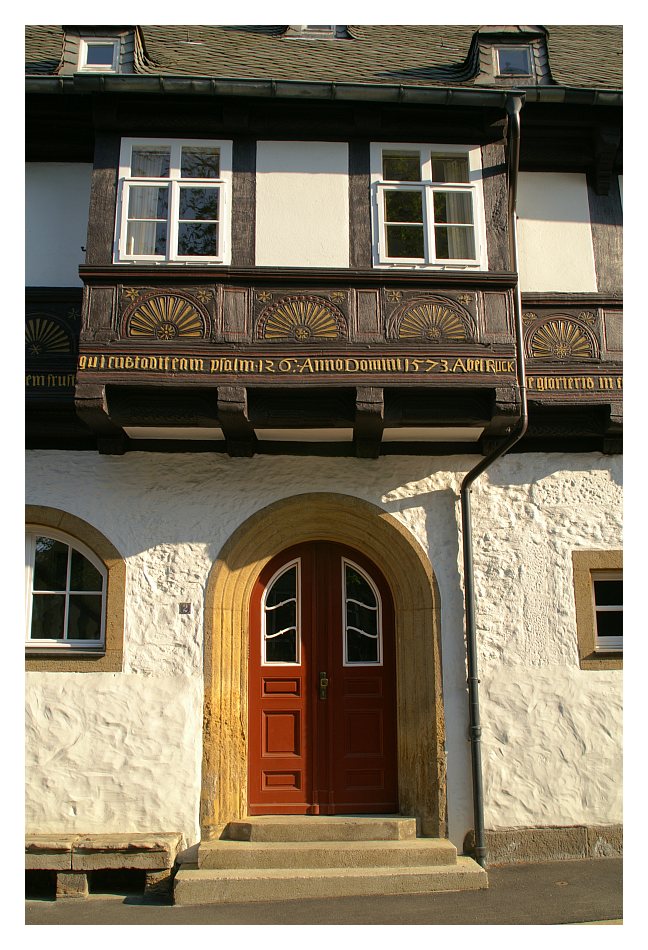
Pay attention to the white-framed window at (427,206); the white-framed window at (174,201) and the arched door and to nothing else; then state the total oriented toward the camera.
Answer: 3

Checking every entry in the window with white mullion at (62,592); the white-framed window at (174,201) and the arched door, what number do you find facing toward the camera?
3

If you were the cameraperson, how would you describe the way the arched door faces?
facing the viewer

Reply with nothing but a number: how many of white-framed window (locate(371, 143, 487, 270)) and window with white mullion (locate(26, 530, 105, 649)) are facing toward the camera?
2

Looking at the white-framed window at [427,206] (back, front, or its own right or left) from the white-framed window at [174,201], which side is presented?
right

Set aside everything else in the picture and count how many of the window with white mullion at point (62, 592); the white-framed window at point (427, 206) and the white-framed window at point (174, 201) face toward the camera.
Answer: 3

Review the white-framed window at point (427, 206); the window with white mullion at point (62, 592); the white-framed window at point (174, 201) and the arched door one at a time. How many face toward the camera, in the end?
4

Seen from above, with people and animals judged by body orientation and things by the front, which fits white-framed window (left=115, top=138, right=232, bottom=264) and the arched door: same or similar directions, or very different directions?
same or similar directions

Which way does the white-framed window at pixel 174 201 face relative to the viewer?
toward the camera

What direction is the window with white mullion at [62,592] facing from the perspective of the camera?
toward the camera
